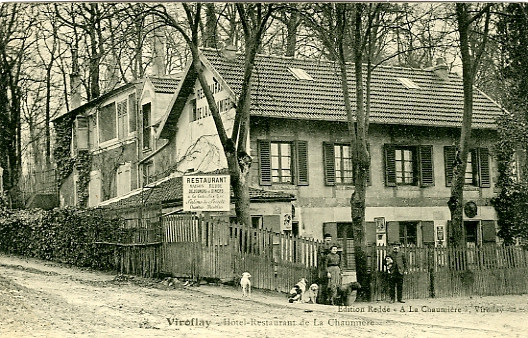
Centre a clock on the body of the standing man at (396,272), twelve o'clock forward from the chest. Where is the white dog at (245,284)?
The white dog is roughly at 2 o'clock from the standing man.

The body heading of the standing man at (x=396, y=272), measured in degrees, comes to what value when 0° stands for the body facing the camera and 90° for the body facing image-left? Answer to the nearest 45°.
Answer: approximately 0°

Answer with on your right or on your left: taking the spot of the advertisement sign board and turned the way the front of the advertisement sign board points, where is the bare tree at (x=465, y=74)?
on your left

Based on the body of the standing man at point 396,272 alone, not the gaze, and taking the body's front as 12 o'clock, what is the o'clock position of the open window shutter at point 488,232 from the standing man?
The open window shutter is roughly at 8 o'clock from the standing man.

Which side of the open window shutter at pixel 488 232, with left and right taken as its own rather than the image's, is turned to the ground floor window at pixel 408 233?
right
